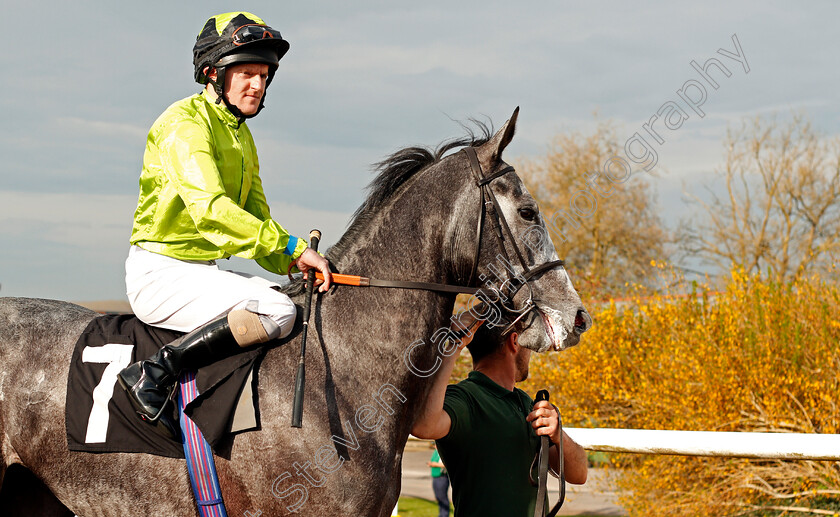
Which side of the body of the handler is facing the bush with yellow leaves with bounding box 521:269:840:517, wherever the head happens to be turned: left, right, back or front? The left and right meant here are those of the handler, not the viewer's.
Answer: left

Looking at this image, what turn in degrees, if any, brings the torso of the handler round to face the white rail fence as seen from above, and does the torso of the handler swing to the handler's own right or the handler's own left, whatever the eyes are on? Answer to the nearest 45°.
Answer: approximately 90° to the handler's own left

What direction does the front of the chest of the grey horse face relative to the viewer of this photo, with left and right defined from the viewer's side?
facing to the right of the viewer

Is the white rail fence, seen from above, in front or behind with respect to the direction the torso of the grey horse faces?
in front
